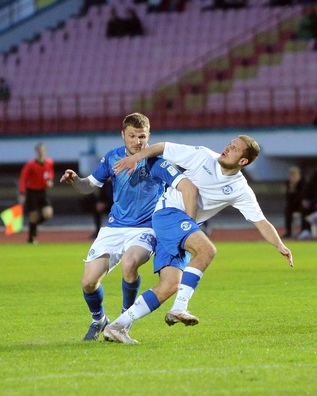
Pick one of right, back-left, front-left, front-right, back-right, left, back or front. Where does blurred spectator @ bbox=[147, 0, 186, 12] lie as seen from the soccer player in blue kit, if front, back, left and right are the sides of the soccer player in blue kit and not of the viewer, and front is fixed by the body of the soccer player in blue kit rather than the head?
back

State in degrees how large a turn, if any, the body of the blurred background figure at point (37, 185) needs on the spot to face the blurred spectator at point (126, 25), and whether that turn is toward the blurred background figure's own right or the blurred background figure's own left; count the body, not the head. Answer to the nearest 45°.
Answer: approximately 135° to the blurred background figure's own left

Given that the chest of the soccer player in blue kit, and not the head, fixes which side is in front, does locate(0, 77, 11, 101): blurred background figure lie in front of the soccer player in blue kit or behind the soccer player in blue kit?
behind

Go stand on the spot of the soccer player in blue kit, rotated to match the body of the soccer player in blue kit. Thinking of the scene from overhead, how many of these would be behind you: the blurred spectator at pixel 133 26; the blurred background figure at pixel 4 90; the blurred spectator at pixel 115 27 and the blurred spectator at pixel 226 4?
4

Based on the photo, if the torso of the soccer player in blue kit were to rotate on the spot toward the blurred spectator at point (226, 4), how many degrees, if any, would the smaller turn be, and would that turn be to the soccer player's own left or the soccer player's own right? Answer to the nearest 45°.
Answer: approximately 180°

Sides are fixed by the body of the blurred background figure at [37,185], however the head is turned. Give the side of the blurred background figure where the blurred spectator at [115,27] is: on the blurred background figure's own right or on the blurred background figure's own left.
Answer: on the blurred background figure's own left

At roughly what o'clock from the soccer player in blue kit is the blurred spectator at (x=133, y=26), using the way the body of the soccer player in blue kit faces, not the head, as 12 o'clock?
The blurred spectator is roughly at 6 o'clock from the soccer player in blue kit.

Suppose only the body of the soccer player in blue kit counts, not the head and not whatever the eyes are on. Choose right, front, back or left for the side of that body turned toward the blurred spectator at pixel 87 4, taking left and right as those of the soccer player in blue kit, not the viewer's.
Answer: back

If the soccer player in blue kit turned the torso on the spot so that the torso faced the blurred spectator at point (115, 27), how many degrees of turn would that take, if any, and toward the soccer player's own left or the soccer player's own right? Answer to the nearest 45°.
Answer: approximately 180°
